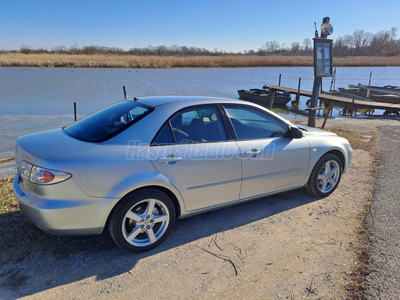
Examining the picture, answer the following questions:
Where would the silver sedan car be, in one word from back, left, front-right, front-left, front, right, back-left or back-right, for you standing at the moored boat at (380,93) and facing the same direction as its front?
left

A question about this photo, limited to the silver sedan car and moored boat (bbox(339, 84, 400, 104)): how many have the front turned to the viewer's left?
1

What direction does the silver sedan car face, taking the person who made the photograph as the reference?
facing away from the viewer and to the right of the viewer

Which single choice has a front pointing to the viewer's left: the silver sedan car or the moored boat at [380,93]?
the moored boat

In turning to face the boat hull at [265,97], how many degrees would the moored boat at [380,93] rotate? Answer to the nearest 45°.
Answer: approximately 45° to its left

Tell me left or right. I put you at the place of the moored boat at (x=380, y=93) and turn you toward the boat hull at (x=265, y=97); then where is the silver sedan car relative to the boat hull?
left

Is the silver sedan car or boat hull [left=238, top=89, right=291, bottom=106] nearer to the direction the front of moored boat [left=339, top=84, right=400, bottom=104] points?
the boat hull

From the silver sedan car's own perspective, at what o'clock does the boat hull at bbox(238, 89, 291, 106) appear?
The boat hull is roughly at 11 o'clock from the silver sedan car.

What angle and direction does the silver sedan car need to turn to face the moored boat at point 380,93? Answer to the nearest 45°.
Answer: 0° — it already faces it

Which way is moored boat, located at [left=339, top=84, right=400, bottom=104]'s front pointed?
to the viewer's left
